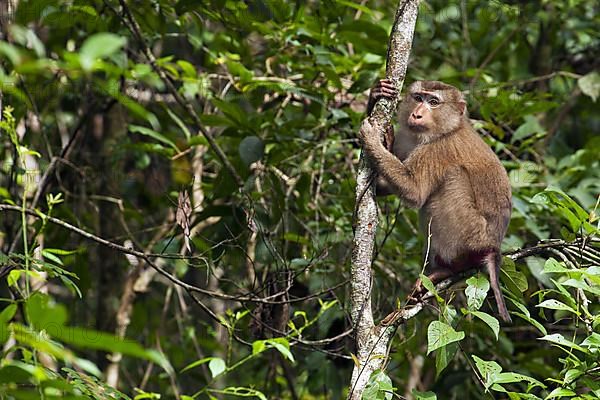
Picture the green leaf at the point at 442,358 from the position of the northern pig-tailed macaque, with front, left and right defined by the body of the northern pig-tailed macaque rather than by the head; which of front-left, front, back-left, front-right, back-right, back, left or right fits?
left

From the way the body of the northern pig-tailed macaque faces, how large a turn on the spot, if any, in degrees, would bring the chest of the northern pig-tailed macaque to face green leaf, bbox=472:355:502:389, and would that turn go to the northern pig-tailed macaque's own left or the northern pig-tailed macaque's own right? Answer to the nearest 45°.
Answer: approximately 90° to the northern pig-tailed macaque's own left

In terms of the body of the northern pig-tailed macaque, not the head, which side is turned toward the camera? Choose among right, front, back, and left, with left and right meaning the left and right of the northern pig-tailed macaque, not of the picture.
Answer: left

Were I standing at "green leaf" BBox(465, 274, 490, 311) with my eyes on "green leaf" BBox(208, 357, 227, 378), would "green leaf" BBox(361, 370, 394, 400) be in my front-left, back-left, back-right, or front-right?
front-left

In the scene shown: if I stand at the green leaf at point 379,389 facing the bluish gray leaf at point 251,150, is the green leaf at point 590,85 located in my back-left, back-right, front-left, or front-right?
front-right

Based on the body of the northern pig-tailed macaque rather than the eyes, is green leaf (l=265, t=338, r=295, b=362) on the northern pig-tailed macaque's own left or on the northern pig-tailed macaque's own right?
on the northern pig-tailed macaque's own left

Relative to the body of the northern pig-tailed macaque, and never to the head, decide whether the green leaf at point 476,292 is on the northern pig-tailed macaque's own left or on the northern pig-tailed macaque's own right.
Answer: on the northern pig-tailed macaque's own left

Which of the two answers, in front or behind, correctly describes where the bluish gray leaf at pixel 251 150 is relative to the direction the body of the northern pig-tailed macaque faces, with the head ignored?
in front

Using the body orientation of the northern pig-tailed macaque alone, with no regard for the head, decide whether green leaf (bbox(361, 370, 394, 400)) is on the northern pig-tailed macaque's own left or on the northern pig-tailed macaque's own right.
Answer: on the northern pig-tailed macaque's own left

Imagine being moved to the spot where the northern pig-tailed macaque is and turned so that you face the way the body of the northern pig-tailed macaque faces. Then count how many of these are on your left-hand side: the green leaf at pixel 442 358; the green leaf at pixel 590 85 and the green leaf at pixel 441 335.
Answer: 2
